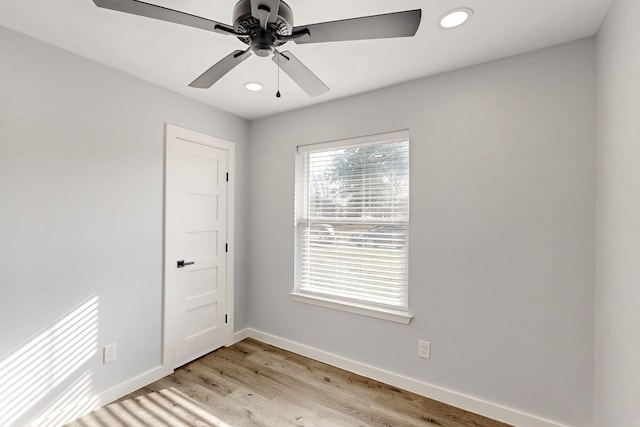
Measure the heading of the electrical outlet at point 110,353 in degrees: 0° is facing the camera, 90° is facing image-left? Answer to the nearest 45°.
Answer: approximately 315°
